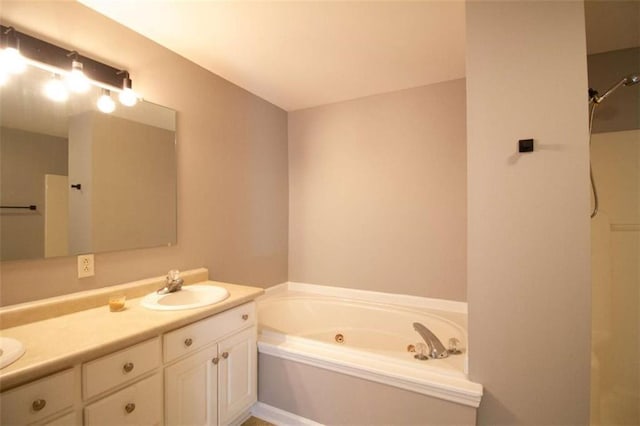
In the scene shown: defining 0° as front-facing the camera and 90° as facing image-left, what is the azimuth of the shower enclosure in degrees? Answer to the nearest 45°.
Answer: approximately 0°

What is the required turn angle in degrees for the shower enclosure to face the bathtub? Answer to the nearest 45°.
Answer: approximately 45° to its right

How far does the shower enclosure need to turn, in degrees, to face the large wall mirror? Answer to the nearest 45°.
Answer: approximately 45° to its right

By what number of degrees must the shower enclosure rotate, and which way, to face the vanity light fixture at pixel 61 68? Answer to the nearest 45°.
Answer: approximately 45° to its right

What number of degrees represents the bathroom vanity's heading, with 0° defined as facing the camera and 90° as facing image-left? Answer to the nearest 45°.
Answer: approximately 315°

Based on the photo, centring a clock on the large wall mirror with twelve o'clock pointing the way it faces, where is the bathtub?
The bathtub is roughly at 11 o'clock from the large wall mirror.
